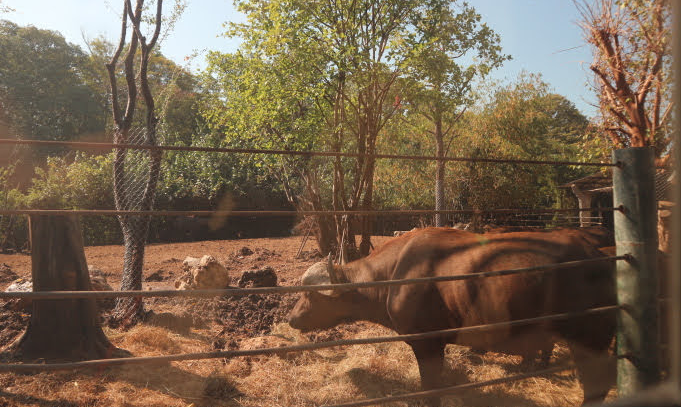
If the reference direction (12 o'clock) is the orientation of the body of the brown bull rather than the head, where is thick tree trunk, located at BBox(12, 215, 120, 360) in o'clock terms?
The thick tree trunk is roughly at 12 o'clock from the brown bull.

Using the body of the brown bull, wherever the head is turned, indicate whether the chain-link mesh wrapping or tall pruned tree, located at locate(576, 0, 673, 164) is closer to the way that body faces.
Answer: the chain-link mesh wrapping

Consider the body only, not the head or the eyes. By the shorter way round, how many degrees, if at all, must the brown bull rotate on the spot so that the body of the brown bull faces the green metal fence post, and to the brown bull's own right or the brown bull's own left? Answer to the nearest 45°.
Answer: approximately 135° to the brown bull's own left

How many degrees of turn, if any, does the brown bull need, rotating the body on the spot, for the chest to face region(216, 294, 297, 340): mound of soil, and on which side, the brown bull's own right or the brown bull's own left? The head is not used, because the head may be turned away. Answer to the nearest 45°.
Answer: approximately 45° to the brown bull's own right

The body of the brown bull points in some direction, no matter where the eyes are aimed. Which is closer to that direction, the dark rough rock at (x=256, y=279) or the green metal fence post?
the dark rough rock

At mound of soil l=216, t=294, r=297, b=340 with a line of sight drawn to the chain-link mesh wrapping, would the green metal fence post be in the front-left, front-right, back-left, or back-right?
back-left

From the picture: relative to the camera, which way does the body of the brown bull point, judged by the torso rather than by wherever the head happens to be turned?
to the viewer's left

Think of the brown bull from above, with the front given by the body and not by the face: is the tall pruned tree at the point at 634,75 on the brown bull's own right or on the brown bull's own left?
on the brown bull's own right

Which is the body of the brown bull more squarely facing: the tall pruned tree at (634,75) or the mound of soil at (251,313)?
the mound of soil
